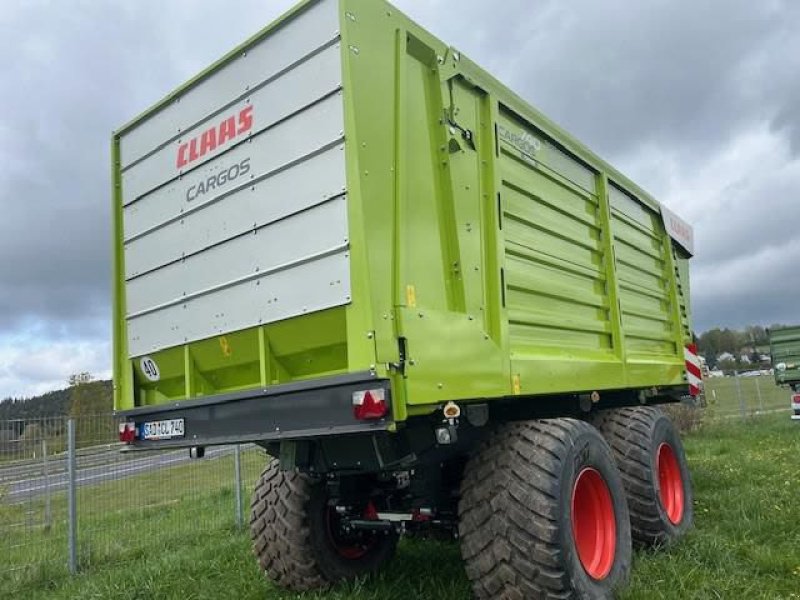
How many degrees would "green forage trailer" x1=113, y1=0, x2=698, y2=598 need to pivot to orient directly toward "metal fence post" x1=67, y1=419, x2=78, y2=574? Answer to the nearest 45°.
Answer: approximately 90° to its left

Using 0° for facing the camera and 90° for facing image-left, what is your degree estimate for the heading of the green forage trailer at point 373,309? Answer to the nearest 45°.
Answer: approximately 225°

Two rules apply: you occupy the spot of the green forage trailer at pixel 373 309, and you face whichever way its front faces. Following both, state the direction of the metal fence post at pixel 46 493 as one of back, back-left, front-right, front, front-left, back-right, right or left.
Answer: left

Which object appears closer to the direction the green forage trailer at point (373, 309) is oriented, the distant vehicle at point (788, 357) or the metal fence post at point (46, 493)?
the distant vehicle

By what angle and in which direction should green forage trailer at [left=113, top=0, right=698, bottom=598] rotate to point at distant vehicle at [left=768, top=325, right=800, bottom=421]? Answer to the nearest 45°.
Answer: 0° — it already faces it

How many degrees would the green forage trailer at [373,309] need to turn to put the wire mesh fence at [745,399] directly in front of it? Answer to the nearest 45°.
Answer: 0° — it already faces it
